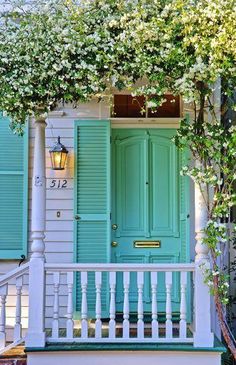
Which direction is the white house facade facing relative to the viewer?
toward the camera
